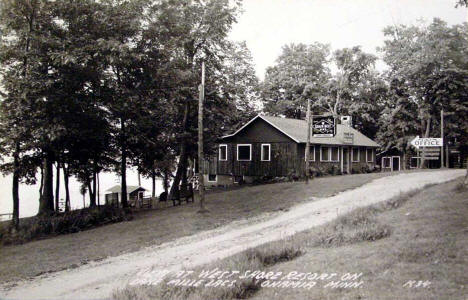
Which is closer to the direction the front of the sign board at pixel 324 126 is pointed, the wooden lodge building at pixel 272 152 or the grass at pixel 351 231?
the grass

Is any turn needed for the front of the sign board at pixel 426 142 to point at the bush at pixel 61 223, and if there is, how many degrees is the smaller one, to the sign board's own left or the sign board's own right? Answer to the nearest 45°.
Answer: approximately 45° to the sign board's own right

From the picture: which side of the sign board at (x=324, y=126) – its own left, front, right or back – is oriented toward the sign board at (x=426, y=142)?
left

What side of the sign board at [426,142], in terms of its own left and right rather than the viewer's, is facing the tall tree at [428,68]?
back

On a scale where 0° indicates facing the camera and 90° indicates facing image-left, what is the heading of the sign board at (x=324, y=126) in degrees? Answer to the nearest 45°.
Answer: approximately 0°

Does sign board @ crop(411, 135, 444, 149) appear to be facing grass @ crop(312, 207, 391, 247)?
yes

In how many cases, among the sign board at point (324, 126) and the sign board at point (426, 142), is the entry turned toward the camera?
2

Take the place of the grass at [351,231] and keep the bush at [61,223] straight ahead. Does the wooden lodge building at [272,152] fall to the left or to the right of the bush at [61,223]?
right

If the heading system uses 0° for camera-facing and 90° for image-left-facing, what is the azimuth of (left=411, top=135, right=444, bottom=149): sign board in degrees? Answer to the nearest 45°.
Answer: approximately 0°
